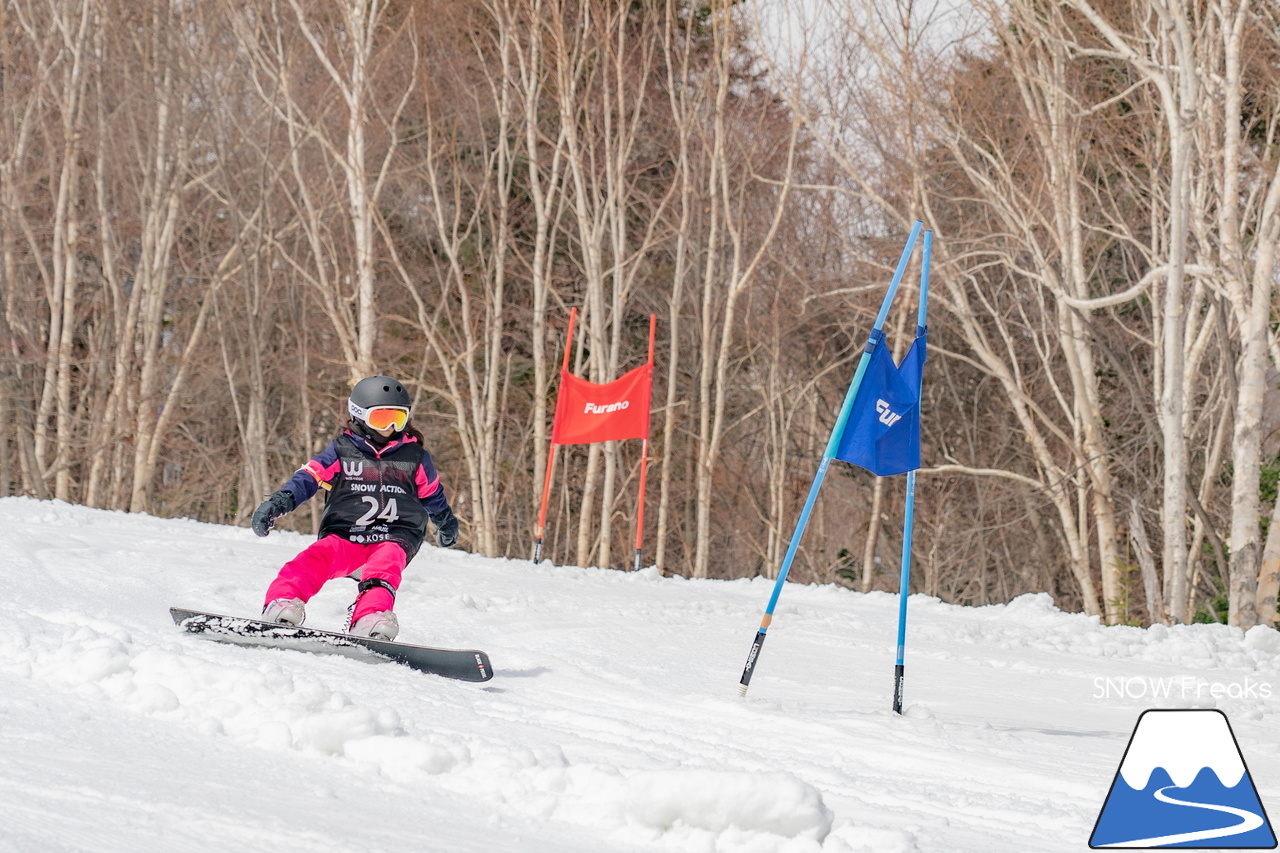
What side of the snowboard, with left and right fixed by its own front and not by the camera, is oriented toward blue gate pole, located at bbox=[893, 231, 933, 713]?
front

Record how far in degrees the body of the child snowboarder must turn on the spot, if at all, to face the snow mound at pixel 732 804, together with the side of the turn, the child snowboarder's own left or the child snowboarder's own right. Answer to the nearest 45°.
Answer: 0° — they already face it

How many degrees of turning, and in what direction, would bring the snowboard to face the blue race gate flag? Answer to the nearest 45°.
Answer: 0° — it already faces it

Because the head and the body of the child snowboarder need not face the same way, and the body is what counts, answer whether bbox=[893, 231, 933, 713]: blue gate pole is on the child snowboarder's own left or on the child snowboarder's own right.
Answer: on the child snowboarder's own left

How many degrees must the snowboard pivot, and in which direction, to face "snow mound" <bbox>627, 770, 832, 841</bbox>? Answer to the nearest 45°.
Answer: approximately 90° to its right

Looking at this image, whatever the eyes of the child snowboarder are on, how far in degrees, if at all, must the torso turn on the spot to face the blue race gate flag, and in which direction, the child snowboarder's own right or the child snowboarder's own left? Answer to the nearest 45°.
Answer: approximately 45° to the child snowboarder's own left

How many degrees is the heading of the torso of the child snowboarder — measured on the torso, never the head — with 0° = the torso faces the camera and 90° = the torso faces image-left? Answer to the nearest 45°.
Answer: approximately 0°

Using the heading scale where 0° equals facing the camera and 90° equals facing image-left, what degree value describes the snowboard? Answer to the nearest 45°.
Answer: approximately 270°
